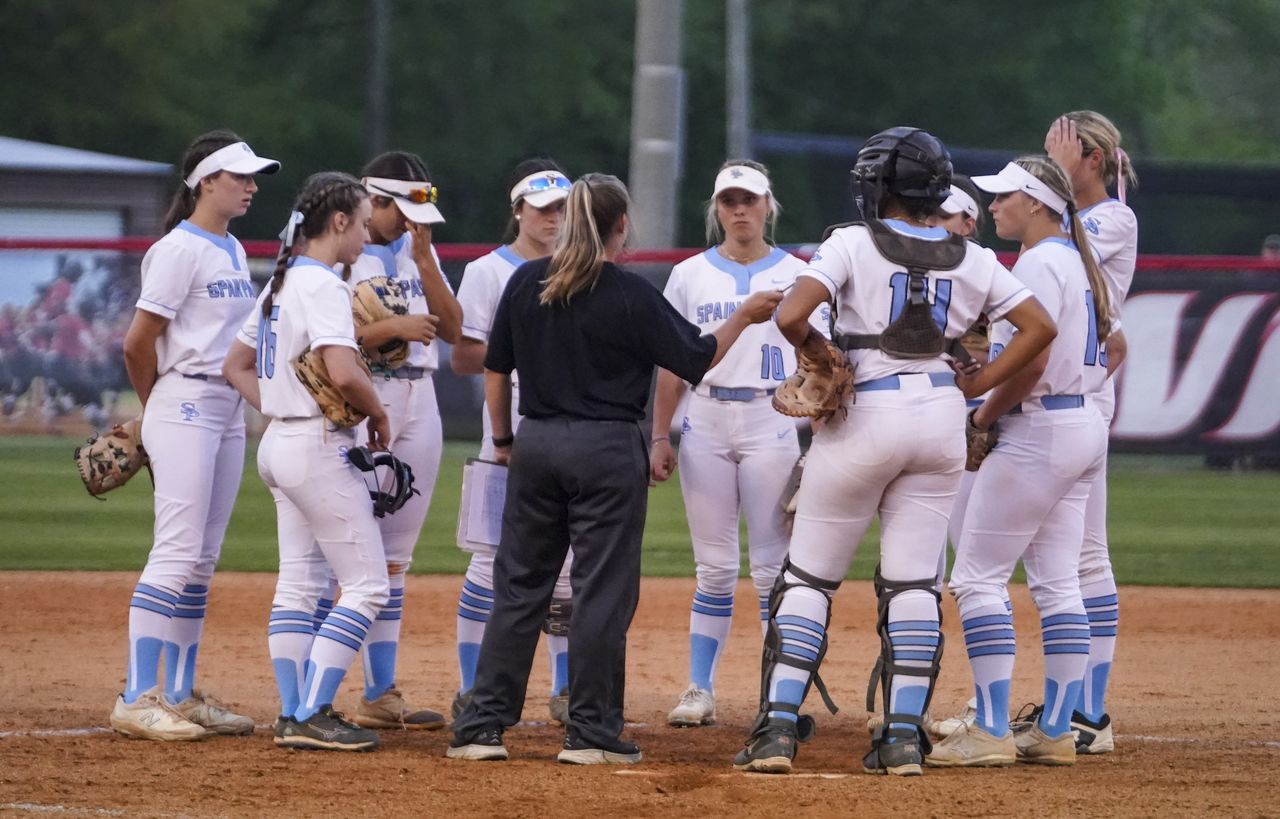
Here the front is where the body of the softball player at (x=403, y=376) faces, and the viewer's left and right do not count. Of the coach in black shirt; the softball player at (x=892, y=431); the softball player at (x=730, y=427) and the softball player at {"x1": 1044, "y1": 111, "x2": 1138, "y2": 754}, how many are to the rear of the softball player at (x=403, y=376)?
0

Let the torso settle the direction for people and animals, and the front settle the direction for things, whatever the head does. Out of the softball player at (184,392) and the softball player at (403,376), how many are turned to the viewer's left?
0

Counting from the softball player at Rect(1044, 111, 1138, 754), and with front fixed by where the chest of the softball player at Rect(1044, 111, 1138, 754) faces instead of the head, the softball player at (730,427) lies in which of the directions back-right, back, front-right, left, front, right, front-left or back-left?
front

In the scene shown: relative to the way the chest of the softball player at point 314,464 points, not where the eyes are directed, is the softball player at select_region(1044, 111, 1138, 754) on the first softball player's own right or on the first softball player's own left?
on the first softball player's own right

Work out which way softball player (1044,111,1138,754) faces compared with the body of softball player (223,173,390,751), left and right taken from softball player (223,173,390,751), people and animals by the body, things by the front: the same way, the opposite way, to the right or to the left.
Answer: to the left

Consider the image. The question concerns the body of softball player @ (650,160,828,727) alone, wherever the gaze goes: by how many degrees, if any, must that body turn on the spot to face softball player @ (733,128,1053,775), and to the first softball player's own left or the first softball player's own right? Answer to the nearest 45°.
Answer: approximately 45° to the first softball player's own left

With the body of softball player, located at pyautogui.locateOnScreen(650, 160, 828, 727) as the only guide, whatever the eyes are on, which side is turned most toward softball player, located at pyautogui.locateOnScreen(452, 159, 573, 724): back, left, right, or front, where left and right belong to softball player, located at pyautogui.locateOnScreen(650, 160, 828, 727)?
right

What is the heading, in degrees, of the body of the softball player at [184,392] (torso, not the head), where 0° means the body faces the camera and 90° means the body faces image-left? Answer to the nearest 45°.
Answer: approximately 315°

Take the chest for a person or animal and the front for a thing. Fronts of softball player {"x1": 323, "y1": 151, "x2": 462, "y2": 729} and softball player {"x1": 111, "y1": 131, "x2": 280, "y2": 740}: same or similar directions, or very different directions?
same or similar directions

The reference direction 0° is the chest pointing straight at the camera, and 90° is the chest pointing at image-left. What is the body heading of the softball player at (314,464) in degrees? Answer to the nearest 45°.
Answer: approximately 225°

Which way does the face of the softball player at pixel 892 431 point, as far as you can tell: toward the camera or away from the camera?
away from the camera

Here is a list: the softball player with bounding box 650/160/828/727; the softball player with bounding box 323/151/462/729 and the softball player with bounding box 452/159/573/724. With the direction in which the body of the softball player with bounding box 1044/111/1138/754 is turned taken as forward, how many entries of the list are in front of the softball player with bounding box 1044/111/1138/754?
3

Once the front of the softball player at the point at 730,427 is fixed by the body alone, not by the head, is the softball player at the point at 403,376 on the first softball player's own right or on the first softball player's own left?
on the first softball player's own right

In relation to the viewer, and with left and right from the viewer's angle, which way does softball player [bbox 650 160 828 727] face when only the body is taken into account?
facing the viewer

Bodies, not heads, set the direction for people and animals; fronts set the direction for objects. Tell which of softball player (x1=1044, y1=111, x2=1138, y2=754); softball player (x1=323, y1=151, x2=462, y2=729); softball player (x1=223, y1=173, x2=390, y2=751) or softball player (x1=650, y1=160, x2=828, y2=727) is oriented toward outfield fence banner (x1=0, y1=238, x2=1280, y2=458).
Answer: softball player (x1=223, y1=173, x2=390, y2=751)

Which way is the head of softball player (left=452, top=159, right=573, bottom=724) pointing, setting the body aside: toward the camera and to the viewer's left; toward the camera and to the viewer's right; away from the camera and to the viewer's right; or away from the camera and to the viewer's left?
toward the camera and to the viewer's right

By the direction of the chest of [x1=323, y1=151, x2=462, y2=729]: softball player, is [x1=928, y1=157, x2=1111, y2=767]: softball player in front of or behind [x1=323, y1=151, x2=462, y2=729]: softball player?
in front

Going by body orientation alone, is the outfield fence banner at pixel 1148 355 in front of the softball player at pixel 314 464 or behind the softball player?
in front

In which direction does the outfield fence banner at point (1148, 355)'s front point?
toward the camera

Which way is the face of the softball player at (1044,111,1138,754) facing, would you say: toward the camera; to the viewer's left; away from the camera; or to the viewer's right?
to the viewer's left
